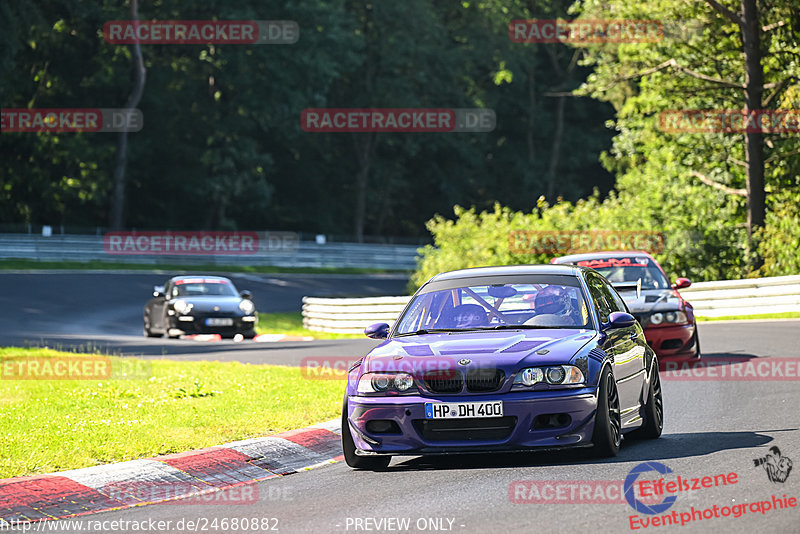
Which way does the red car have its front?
toward the camera

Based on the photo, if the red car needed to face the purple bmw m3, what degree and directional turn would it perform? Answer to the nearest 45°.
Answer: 0° — it already faces it

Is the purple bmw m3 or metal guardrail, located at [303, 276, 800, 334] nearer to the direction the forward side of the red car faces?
the purple bmw m3

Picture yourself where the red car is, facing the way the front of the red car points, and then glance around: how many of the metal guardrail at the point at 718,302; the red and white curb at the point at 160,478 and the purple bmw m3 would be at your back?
1

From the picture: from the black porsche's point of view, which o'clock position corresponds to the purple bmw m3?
The purple bmw m3 is roughly at 12 o'clock from the black porsche.

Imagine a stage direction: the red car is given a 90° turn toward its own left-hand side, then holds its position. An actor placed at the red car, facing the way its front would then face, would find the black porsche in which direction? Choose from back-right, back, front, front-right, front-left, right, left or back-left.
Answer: back-left

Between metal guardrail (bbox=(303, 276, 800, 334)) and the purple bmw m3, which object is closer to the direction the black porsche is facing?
the purple bmw m3

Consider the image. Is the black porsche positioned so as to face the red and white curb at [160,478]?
yes

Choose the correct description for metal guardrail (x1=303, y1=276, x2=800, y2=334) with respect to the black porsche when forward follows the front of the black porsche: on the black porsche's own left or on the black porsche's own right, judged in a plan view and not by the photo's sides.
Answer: on the black porsche's own left

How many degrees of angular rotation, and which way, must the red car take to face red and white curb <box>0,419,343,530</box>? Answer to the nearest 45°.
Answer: approximately 45° to its right

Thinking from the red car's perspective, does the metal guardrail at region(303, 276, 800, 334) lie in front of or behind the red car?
behind

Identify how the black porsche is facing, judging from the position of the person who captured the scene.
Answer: facing the viewer
